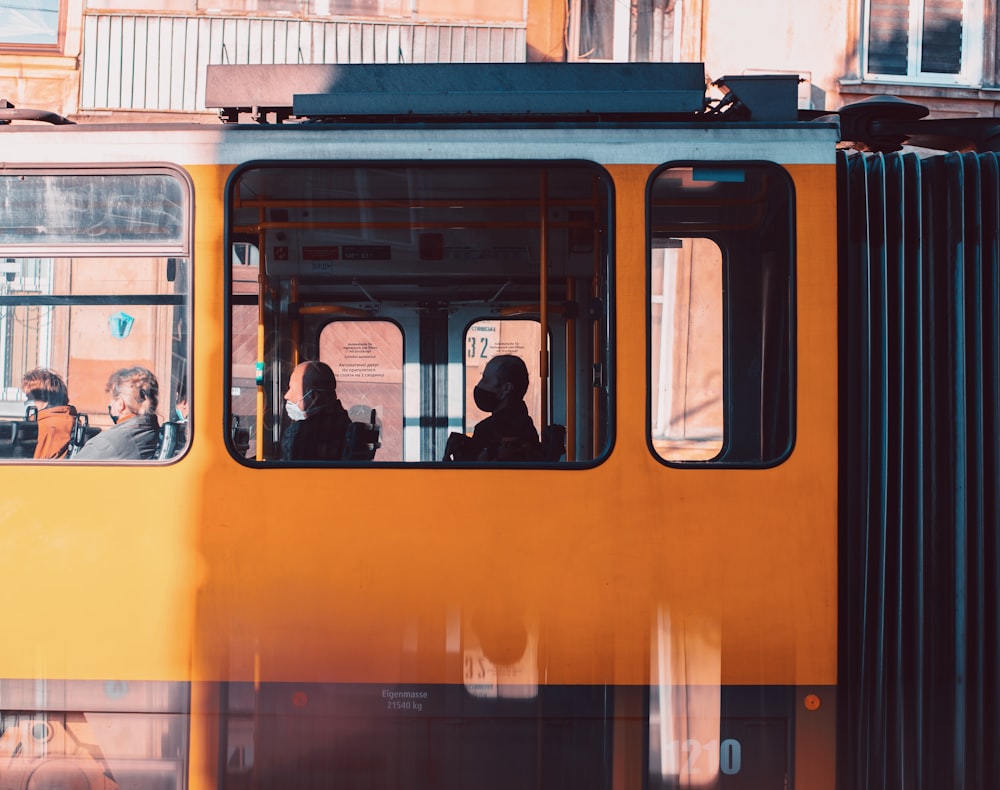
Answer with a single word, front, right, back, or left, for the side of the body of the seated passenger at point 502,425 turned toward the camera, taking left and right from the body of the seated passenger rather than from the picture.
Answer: left

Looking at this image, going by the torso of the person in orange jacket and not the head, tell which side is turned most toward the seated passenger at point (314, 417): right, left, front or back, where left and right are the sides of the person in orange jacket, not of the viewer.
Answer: back

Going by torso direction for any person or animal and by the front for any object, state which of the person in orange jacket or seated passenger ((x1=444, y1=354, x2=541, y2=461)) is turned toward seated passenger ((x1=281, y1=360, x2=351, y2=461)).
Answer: seated passenger ((x1=444, y1=354, x2=541, y2=461))

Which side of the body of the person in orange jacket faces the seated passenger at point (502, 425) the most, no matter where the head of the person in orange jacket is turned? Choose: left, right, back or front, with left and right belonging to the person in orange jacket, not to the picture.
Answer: back

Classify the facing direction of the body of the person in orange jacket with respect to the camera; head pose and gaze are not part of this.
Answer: to the viewer's left

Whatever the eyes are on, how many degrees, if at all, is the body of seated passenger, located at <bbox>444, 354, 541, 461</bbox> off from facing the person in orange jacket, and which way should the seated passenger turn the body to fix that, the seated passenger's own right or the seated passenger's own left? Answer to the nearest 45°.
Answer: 0° — they already face them

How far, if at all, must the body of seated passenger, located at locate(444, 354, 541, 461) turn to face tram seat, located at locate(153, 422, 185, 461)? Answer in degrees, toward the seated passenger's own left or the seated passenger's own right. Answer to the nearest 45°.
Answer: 0° — they already face it

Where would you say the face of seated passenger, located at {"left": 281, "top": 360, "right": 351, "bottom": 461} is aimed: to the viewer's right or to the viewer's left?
to the viewer's left

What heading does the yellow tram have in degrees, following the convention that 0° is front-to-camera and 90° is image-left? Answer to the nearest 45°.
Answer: approximately 90°

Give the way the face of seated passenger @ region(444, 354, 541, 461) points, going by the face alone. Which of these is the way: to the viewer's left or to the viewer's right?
to the viewer's left

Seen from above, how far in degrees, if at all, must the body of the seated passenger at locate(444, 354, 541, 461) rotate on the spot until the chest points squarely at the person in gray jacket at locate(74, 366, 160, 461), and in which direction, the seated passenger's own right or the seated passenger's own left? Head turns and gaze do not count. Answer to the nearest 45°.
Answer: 0° — they already face them
